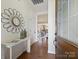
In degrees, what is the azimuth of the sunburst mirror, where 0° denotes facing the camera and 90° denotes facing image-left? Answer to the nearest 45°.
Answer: approximately 315°
